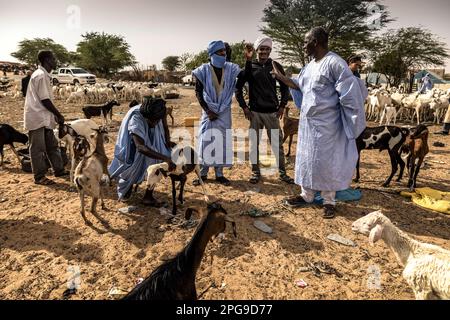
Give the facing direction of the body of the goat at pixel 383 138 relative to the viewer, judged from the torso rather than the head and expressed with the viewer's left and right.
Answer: facing to the left of the viewer

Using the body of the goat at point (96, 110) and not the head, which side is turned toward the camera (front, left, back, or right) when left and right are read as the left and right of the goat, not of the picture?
right

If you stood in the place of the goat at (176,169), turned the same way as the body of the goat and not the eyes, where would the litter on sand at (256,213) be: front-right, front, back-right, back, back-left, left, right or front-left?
back-left

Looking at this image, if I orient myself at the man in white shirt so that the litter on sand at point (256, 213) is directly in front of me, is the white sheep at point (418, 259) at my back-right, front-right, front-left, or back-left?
front-right

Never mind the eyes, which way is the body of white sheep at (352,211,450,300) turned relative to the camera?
to the viewer's left

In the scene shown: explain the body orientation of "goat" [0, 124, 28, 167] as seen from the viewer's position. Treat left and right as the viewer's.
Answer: facing to the right of the viewer

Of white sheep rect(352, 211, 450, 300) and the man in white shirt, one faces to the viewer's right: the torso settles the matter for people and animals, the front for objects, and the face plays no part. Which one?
the man in white shirt

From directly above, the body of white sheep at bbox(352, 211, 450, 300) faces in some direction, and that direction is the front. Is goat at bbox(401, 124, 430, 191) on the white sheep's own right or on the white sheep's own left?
on the white sheep's own right

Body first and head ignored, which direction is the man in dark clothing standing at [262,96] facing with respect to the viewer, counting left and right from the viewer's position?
facing the viewer

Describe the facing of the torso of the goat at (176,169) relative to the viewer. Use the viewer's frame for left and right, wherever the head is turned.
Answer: facing the viewer and to the left of the viewer

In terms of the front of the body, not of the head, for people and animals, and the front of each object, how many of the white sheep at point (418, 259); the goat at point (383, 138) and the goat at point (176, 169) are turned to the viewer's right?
0
